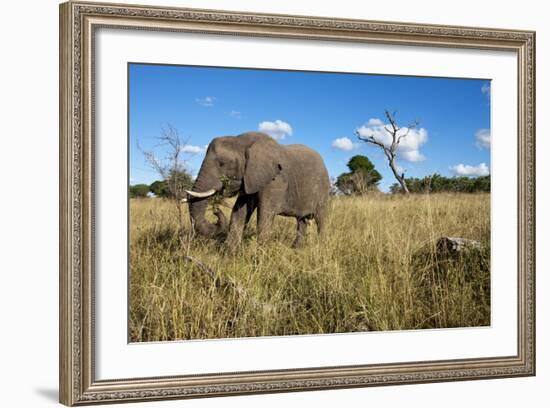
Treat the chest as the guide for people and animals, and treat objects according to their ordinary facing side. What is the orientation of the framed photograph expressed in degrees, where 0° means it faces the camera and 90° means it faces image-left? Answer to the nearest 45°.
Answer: approximately 315°
